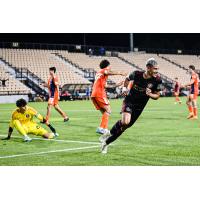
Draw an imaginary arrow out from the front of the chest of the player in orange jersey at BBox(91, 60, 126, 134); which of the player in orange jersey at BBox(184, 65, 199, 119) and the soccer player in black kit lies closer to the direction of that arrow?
the player in orange jersey

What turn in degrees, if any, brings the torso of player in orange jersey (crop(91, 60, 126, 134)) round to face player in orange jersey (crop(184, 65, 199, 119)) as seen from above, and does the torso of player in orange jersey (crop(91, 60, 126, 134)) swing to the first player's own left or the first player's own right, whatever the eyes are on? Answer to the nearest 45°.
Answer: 0° — they already face them

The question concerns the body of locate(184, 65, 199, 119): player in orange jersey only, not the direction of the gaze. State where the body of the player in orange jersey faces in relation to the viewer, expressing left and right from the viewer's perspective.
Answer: facing to the left of the viewer

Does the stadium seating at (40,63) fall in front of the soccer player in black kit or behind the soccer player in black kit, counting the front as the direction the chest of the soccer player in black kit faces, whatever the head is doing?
behind

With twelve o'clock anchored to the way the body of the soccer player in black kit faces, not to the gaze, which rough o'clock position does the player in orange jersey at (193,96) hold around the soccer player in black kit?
The player in orange jersey is roughly at 8 o'clock from the soccer player in black kit.

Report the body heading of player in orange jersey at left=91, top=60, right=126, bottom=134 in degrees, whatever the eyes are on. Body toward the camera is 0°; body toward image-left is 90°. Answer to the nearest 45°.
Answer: approximately 225°
